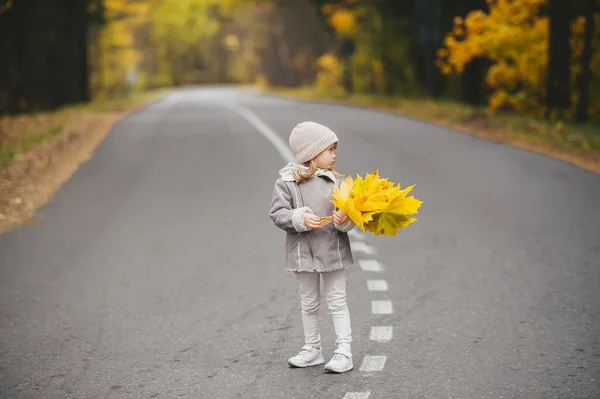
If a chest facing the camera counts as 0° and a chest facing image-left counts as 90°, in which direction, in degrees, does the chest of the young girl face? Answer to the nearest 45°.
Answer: approximately 0°

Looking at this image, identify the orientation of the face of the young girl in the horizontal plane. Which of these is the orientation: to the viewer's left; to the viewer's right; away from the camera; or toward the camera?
to the viewer's right

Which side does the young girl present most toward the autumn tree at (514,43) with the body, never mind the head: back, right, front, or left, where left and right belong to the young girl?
back
